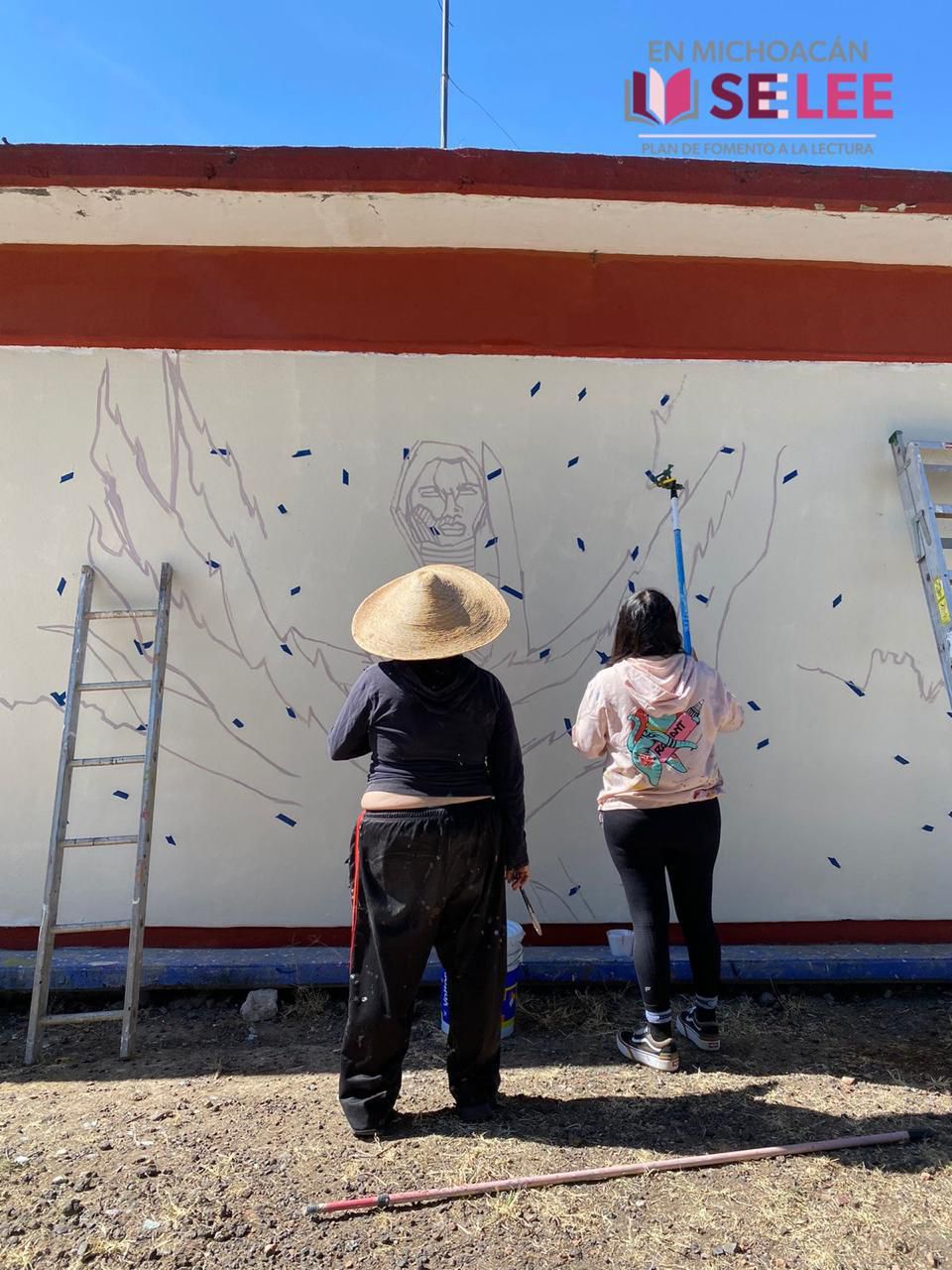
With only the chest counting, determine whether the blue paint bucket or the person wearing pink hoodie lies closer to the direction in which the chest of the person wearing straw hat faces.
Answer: the blue paint bucket

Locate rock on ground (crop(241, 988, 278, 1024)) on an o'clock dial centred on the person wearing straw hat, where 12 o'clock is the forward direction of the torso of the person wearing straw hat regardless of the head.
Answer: The rock on ground is roughly at 11 o'clock from the person wearing straw hat.

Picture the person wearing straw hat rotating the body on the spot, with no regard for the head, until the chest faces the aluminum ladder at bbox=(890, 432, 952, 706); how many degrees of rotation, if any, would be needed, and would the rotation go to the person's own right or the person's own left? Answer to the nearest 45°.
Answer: approximately 90° to the person's own right

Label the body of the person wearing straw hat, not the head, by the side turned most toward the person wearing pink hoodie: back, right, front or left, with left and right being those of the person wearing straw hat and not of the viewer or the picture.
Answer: right

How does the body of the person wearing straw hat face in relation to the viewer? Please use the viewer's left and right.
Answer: facing away from the viewer

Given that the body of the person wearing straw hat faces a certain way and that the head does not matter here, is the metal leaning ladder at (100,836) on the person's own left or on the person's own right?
on the person's own left

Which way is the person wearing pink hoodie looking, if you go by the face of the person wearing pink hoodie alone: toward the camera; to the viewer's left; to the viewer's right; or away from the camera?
away from the camera
